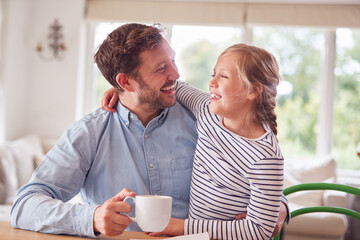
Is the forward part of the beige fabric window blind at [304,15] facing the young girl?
yes

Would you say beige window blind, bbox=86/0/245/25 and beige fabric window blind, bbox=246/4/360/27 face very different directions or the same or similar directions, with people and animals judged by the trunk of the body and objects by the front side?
same or similar directions

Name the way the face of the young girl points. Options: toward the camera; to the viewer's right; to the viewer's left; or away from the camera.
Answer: to the viewer's left

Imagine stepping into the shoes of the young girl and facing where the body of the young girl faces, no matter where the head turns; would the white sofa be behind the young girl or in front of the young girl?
behind

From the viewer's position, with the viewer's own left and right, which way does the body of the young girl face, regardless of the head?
facing the viewer and to the left of the viewer

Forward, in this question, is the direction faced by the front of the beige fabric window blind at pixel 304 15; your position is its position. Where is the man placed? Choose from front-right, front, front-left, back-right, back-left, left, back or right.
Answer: front

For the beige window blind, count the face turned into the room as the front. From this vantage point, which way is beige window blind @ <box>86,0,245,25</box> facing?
toward the camera

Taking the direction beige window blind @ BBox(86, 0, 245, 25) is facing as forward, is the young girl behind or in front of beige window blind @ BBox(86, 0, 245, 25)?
in front

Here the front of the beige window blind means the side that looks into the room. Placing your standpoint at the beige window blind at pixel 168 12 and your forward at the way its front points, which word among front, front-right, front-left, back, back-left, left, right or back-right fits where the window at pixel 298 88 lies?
left

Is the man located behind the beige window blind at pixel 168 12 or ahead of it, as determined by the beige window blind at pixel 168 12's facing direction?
ahead

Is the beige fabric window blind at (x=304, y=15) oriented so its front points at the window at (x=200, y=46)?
no

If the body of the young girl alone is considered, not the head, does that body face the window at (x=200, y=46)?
no

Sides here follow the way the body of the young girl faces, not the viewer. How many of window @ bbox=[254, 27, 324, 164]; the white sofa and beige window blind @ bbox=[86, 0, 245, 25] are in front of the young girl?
0

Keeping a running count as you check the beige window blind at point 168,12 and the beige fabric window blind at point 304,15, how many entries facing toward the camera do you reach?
2

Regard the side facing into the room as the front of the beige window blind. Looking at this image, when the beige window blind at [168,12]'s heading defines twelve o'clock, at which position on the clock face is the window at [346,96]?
The window is roughly at 9 o'clock from the beige window blind.

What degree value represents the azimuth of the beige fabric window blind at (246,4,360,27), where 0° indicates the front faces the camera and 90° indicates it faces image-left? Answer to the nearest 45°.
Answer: approximately 0°

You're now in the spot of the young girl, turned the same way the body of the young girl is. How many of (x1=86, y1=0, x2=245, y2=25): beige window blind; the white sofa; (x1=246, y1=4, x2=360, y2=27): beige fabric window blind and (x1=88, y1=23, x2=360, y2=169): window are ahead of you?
0

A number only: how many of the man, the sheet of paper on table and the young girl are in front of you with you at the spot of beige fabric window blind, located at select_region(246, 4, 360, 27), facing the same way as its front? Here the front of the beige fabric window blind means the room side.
3

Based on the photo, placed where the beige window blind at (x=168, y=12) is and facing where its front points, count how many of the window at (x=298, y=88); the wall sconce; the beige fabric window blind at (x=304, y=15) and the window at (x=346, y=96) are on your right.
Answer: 1

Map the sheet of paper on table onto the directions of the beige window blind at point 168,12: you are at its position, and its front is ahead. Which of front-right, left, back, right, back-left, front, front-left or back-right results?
front
